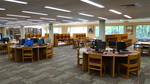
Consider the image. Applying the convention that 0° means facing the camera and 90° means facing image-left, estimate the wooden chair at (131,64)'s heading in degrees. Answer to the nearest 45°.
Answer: approximately 135°

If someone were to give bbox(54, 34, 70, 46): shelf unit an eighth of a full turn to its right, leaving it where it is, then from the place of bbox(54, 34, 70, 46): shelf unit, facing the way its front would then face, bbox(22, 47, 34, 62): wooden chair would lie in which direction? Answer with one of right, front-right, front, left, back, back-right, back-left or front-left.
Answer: front-left

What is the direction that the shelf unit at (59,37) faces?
toward the camera

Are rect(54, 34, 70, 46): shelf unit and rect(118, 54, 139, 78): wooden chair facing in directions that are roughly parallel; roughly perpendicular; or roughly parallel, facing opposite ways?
roughly parallel, facing opposite ways

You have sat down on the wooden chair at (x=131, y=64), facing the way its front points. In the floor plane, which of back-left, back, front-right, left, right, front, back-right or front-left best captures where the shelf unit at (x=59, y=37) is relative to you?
front

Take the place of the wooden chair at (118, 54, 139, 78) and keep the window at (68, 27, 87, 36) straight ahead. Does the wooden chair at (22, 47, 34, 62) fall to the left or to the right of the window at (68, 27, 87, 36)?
left

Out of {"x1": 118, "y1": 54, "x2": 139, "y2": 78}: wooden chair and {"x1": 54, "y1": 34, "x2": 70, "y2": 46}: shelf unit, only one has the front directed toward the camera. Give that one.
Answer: the shelf unit

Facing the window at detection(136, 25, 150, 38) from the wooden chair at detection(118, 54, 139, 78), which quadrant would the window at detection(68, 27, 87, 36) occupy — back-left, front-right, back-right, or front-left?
front-left

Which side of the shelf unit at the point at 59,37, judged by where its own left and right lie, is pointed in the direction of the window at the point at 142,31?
left

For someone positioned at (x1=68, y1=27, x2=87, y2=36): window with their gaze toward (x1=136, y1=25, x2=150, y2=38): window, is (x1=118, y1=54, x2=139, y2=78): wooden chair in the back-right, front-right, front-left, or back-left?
front-right

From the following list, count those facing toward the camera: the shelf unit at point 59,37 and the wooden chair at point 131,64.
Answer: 1

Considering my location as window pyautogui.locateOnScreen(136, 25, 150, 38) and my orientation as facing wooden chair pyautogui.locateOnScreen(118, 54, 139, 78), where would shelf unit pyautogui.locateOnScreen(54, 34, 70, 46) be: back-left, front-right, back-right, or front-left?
front-right

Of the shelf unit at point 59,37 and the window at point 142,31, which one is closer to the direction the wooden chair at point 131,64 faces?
the shelf unit

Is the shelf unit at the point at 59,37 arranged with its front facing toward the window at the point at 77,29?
no

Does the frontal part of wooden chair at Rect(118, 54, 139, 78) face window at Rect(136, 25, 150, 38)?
no
